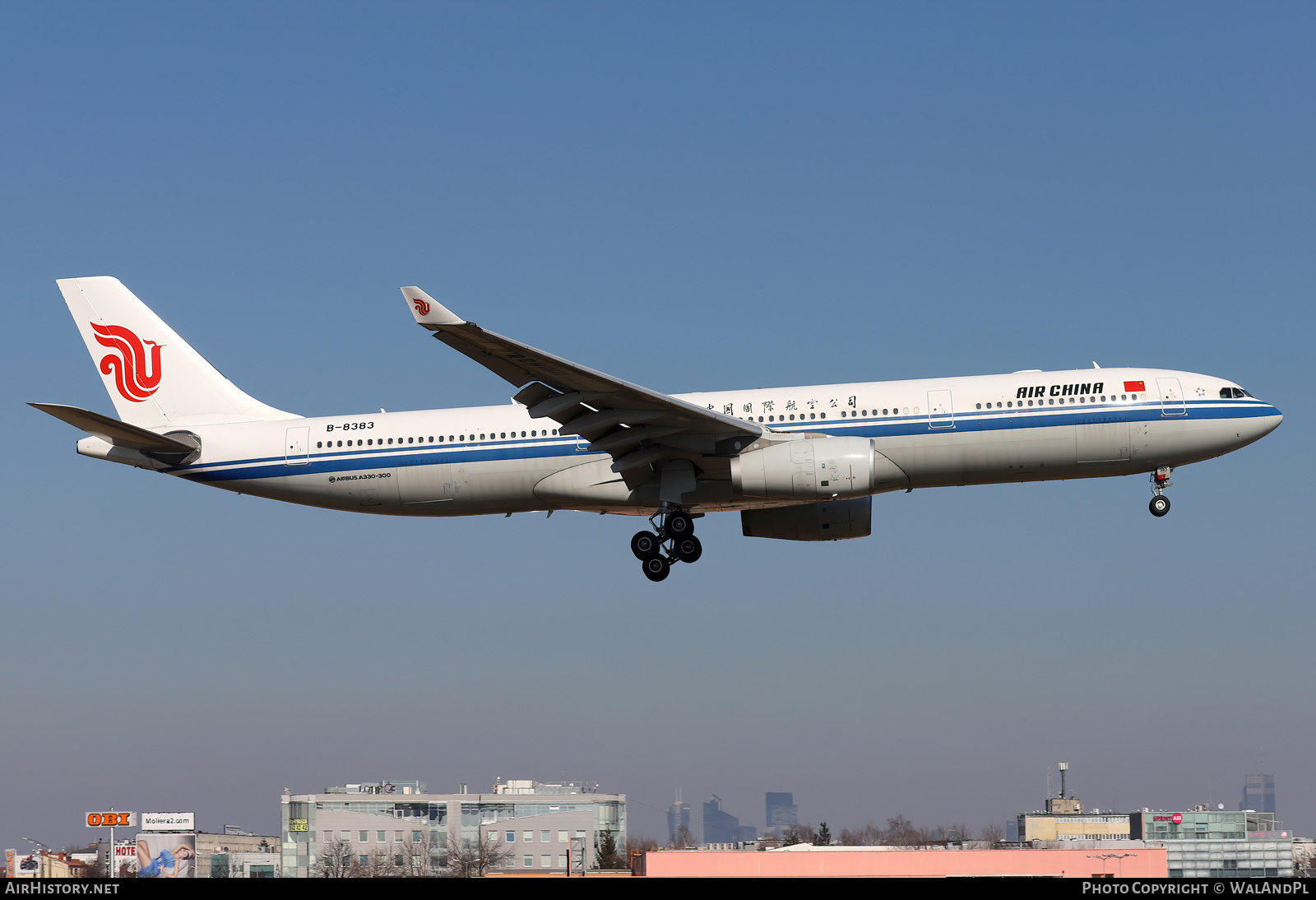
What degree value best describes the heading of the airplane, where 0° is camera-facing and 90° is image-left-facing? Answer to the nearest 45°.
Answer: approximately 270°

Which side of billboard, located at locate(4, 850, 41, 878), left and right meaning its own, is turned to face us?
front

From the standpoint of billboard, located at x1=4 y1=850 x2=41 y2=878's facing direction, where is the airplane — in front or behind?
in front

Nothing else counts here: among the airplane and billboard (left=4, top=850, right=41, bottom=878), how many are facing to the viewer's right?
1

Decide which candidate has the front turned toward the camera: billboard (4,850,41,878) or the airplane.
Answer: the billboard
